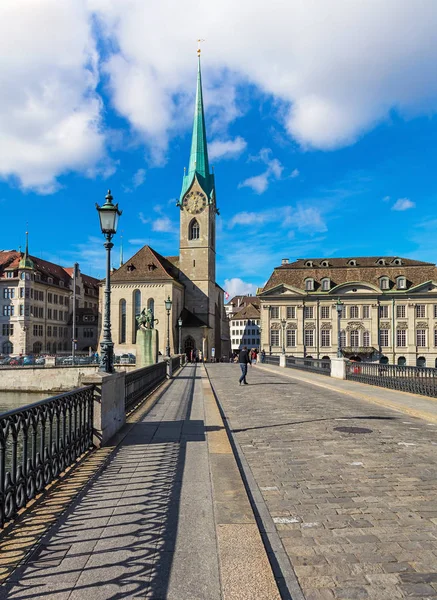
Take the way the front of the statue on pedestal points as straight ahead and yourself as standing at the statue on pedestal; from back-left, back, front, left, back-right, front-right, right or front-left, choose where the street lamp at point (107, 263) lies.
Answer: front

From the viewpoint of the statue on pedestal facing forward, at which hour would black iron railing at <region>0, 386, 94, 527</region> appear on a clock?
The black iron railing is roughly at 12 o'clock from the statue on pedestal.

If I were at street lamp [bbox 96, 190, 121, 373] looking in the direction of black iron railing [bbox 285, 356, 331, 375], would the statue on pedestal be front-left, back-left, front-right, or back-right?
front-left

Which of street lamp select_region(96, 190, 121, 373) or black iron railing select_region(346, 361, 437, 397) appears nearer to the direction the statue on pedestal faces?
the street lamp
